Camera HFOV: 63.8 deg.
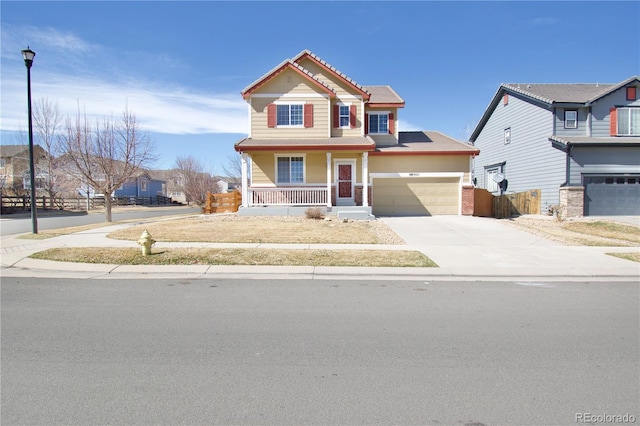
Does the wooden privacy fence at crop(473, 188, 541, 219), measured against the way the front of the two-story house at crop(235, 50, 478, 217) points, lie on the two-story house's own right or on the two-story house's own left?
on the two-story house's own left

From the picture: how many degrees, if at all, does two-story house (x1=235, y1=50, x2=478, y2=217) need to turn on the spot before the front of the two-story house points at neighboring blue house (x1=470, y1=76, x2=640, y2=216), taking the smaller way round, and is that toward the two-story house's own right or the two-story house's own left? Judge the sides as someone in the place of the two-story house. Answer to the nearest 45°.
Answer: approximately 90° to the two-story house's own left

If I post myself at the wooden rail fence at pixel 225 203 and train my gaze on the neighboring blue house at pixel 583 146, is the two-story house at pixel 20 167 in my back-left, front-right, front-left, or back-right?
back-left

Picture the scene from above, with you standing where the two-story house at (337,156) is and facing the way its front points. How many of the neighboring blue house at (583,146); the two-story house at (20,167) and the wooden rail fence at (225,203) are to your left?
1

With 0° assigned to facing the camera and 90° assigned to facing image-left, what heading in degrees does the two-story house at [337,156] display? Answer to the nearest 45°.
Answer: approximately 0°

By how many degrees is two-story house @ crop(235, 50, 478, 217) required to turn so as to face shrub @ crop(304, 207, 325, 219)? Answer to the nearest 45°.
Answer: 0° — it already faces it

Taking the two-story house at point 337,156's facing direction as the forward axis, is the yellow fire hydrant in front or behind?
in front

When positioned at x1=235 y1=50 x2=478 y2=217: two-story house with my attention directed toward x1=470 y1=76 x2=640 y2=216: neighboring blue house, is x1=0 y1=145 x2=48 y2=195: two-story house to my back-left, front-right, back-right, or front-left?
back-left

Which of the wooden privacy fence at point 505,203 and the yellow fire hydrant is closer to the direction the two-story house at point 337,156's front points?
the yellow fire hydrant

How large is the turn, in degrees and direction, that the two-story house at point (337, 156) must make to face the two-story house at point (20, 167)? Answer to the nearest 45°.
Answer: approximately 135° to its right
